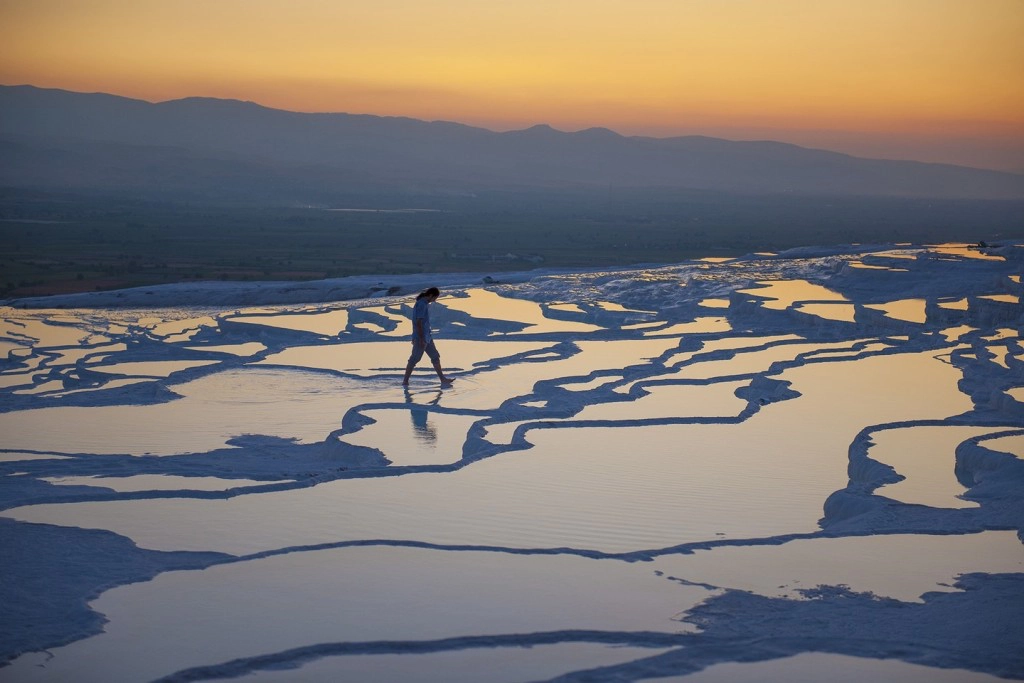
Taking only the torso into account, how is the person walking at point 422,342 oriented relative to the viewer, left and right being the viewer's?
facing to the right of the viewer

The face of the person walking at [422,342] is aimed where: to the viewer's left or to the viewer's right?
to the viewer's right
